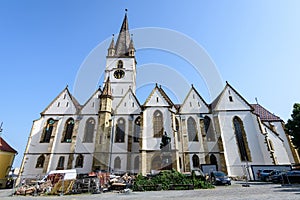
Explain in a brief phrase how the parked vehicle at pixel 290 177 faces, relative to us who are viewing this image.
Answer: facing to the left of the viewer

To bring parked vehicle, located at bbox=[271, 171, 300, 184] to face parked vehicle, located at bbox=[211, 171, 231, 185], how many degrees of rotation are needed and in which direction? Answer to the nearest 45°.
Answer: approximately 45° to its left
